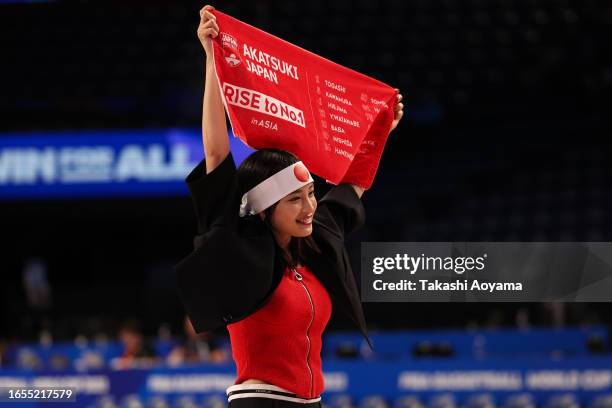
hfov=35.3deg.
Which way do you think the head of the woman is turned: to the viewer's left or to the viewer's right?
to the viewer's right

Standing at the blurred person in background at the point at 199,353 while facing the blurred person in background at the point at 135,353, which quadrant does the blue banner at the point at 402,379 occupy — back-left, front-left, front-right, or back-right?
back-left

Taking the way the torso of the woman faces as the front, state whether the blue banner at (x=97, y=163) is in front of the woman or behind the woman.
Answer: behind

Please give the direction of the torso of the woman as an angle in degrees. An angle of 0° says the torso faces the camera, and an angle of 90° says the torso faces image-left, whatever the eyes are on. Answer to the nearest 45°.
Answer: approximately 315°

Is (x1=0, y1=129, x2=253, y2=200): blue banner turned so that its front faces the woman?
yes

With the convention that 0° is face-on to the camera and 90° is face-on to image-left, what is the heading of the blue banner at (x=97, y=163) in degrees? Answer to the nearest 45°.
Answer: approximately 0°

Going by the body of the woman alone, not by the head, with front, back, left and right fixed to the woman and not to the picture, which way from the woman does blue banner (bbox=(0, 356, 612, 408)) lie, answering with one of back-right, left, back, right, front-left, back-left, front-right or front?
back-left
